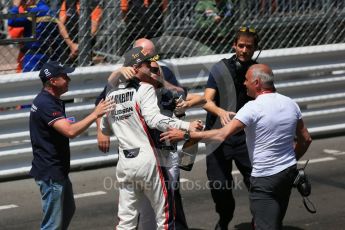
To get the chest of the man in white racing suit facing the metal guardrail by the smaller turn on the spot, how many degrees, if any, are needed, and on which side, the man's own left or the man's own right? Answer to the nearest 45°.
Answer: approximately 45° to the man's own left

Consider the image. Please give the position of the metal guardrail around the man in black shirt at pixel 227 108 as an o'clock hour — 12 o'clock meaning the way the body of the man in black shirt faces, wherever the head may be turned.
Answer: The metal guardrail is roughly at 4 o'clock from the man in black shirt.

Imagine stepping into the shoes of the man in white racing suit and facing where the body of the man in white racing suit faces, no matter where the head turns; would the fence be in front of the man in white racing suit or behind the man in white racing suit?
in front

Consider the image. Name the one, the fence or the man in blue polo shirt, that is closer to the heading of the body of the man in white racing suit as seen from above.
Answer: the fence

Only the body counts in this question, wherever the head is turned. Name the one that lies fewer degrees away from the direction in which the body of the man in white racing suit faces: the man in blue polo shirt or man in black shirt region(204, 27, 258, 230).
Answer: the man in black shirt

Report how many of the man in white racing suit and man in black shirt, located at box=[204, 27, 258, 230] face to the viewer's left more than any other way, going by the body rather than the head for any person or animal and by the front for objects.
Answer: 0

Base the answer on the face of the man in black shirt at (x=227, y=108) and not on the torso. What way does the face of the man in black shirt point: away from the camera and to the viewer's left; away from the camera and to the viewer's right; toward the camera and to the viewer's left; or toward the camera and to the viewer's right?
toward the camera and to the viewer's left

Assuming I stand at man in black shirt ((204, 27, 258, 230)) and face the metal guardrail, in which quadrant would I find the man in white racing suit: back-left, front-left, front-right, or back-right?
back-left

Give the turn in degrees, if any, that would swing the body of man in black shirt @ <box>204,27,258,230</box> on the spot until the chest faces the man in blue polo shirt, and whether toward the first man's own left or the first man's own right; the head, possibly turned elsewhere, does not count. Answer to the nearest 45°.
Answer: approximately 90° to the first man's own right

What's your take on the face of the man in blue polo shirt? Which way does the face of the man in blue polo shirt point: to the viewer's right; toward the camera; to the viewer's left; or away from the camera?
to the viewer's right

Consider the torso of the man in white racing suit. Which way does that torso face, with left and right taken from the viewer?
facing away from the viewer and to the right of the viewer

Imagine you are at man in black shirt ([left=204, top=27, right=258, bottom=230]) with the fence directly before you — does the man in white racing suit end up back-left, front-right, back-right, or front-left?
back-left
